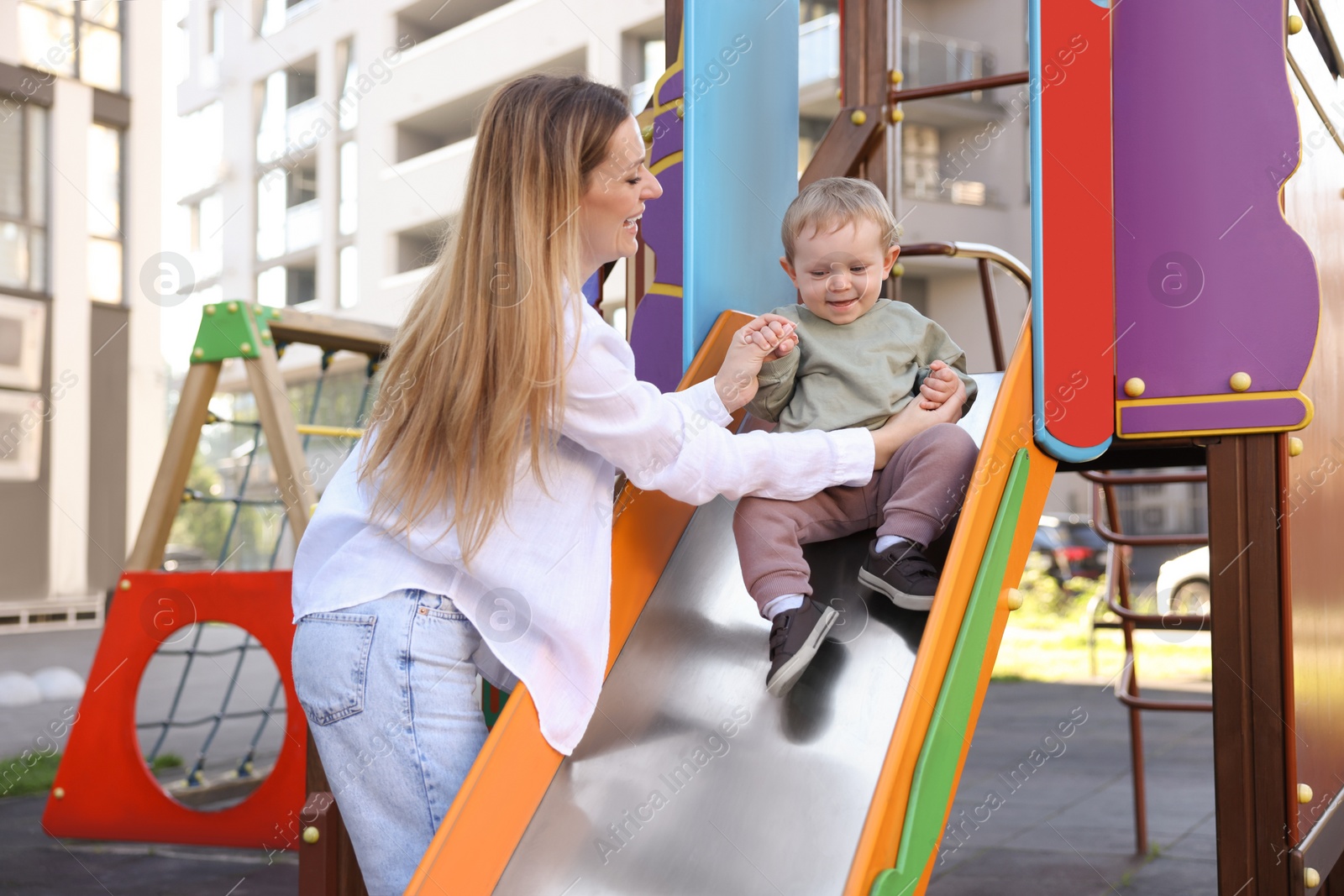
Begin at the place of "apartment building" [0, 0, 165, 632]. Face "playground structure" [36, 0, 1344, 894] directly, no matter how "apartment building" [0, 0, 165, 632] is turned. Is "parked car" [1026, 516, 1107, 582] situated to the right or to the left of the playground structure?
left

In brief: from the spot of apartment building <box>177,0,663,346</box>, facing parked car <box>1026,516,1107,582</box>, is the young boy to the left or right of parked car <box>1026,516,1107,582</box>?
right

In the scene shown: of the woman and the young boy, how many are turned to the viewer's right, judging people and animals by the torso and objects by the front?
1

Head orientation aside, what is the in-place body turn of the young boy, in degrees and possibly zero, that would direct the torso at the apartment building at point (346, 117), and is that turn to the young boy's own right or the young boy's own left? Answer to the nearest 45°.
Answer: approximately 135° to the young boy's own right

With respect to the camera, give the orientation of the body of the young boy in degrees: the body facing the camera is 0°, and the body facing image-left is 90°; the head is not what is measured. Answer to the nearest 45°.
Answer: approximately 0°

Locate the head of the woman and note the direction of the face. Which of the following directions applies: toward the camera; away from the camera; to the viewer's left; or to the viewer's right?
to the viewer's right

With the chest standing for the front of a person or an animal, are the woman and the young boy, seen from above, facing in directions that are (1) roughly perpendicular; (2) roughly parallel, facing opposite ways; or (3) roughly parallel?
roughly perpendicular

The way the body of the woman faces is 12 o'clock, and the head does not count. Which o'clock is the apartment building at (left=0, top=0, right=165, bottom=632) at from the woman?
The apartment building is roughly at 8 o'clock from the woman.

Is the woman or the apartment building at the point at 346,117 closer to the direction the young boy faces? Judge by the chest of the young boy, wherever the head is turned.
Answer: the woman

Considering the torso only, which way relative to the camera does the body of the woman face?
to the viewer's right

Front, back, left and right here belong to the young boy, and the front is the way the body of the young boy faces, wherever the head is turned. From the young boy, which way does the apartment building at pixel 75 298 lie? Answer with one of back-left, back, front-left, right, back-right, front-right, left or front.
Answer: back-right

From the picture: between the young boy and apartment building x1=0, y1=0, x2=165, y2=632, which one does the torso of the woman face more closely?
the young boy
